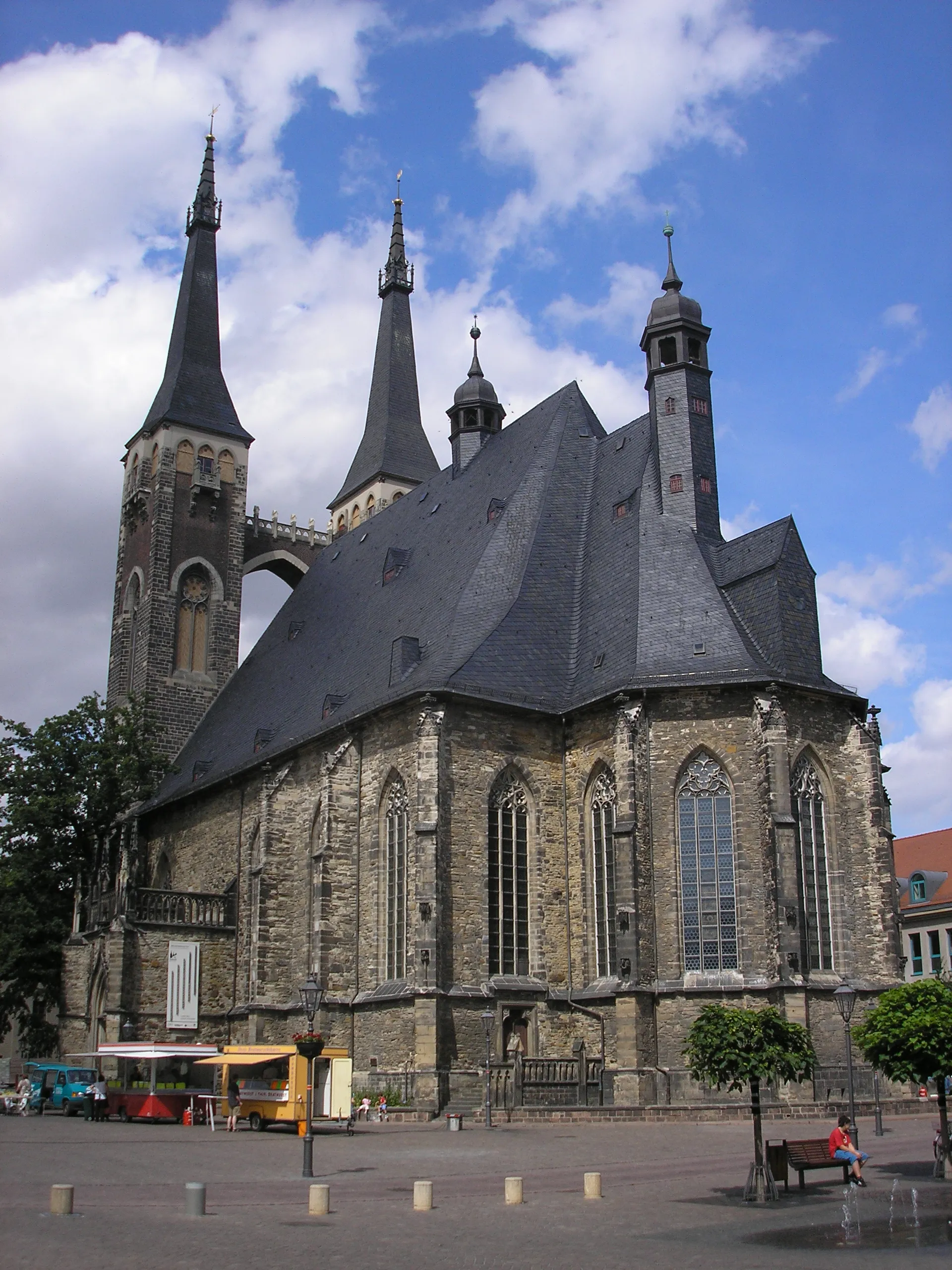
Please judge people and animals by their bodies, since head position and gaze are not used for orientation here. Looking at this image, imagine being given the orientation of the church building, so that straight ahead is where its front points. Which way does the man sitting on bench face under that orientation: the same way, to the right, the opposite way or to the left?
the opposite way

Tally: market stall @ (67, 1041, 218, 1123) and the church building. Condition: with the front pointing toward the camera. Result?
1

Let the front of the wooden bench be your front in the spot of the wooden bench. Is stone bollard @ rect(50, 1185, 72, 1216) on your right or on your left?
on your right

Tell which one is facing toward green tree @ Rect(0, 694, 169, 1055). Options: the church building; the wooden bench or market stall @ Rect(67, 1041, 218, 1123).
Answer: the church building

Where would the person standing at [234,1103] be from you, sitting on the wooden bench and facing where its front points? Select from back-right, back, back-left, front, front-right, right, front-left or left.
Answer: back

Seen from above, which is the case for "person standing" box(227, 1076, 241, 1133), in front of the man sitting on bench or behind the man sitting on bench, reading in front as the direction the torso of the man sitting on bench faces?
behind

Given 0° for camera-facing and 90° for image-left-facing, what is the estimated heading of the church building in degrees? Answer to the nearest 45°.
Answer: approximately 135°

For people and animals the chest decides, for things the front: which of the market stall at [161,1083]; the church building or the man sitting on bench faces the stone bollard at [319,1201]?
the market stall

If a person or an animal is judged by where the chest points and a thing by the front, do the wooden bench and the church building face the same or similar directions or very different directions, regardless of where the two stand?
very different directions

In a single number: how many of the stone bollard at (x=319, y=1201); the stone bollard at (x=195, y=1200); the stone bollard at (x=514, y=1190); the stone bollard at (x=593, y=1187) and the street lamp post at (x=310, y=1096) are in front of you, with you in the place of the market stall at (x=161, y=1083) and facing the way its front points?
5
